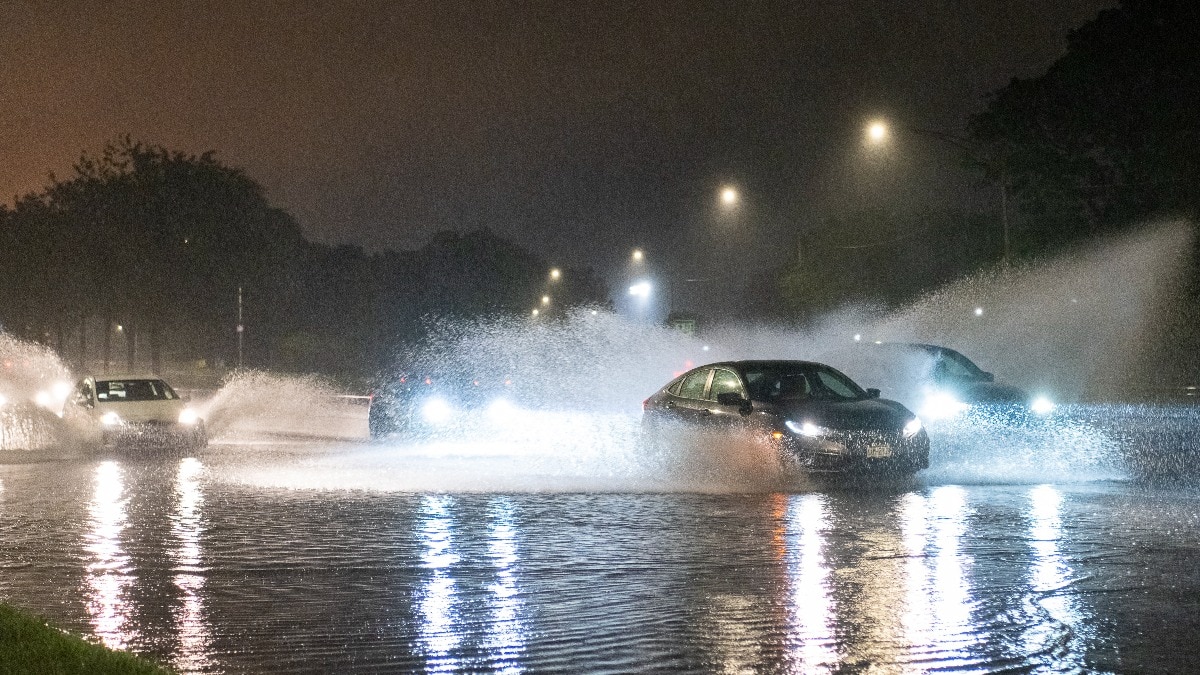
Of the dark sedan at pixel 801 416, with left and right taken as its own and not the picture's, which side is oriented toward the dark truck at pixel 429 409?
back

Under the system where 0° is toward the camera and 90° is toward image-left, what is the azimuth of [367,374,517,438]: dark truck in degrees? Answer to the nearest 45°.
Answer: approximately 315°

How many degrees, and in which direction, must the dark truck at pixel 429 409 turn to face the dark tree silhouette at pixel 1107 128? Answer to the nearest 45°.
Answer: approximately 90° to its left

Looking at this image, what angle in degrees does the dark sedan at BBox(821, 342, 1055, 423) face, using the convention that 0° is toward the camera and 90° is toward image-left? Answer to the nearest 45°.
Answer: approximately 315°

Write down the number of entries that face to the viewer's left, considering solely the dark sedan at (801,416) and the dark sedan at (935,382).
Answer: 0

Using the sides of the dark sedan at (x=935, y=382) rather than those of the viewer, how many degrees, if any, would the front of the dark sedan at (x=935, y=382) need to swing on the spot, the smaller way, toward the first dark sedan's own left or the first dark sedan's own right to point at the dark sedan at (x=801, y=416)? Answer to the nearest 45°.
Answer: approximately 45° to the first dark sedan's own right

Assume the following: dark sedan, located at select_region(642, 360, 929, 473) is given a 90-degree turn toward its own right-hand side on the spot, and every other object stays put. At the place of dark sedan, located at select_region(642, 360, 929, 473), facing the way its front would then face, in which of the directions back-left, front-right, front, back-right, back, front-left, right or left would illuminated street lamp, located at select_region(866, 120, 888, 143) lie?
back-right

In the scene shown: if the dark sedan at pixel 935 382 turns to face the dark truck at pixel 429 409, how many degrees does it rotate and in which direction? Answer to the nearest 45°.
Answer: approximately 180°

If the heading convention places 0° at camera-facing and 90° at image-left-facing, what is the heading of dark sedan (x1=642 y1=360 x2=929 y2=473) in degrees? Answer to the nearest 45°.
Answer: approximately 315°
